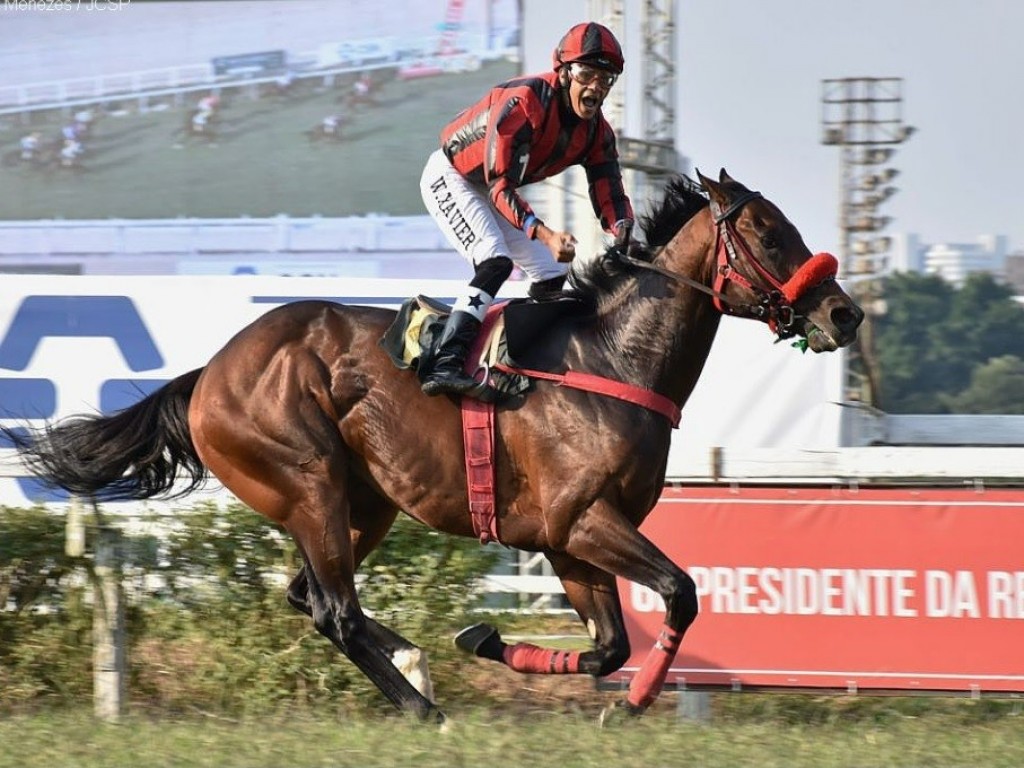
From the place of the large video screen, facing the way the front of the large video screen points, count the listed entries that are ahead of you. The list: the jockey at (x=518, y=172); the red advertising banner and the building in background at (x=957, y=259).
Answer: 2

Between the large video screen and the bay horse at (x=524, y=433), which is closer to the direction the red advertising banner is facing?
the bay horse

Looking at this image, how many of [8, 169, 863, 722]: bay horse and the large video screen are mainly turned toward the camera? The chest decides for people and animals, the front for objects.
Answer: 1

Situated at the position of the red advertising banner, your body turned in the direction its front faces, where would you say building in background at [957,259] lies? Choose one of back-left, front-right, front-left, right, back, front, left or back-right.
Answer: back

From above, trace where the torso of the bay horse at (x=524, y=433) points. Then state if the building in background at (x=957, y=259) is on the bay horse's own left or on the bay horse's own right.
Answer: on the bay horse's own left

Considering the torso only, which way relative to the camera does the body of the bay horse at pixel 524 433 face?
to the viewer's right

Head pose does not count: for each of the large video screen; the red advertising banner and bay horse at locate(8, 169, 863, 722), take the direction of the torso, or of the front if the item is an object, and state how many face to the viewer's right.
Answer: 1

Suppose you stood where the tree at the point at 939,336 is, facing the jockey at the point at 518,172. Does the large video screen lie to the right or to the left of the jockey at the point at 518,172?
right

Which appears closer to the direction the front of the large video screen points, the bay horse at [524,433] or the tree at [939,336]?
the bay horse
